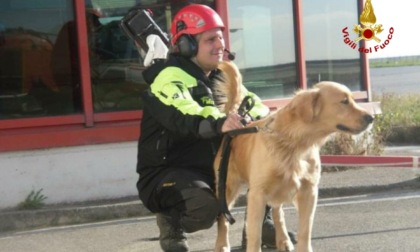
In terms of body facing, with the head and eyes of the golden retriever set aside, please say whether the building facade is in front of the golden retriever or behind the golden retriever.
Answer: behind

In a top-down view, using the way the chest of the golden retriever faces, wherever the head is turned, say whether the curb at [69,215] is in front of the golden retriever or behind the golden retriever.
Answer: behind

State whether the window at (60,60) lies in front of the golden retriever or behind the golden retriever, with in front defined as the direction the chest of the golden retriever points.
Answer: behind

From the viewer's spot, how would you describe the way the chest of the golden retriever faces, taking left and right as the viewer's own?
facing the viewer and to the right of the viewer
